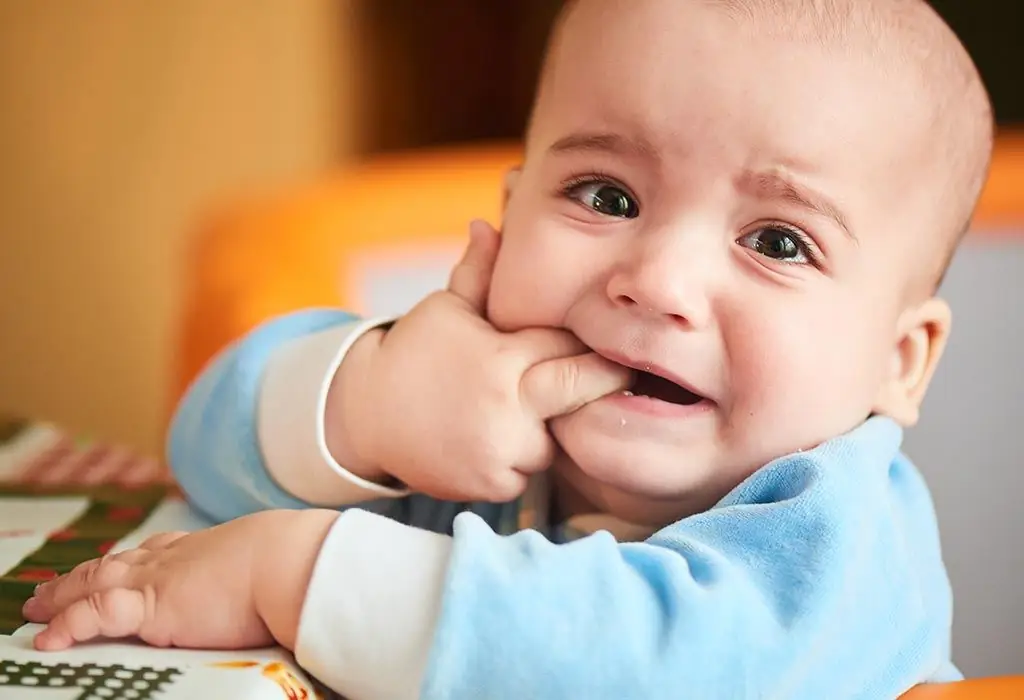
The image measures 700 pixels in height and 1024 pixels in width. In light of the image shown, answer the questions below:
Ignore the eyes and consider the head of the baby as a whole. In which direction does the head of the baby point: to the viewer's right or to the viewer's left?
to the viewer's left

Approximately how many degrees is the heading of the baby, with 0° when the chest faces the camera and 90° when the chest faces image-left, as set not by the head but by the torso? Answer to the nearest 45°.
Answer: approximately 45°
